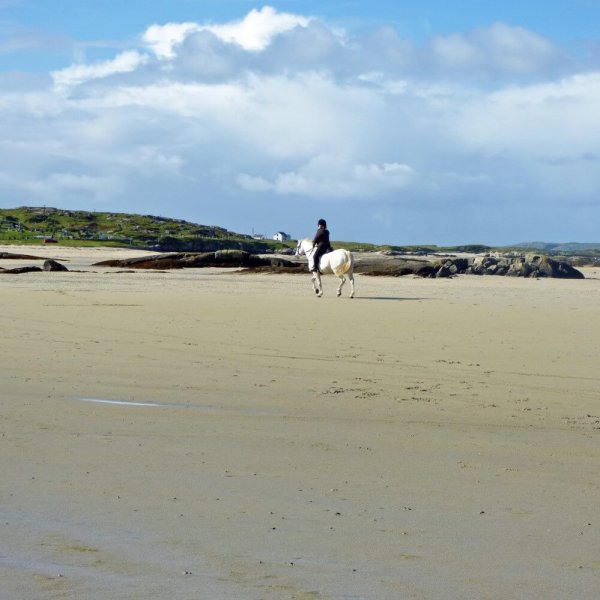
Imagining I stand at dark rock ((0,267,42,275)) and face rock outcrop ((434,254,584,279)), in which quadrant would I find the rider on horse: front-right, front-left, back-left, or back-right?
front-right

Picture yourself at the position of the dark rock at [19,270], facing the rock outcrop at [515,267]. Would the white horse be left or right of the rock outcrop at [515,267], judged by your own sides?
right

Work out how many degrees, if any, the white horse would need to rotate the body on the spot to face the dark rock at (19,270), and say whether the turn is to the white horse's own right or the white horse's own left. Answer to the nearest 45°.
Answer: approximately 45° to the white horse's own right

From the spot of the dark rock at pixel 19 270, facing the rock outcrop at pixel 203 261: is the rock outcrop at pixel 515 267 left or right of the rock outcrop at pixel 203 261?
right

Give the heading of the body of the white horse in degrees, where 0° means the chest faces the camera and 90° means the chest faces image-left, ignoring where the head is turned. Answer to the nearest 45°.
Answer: approximately 90°

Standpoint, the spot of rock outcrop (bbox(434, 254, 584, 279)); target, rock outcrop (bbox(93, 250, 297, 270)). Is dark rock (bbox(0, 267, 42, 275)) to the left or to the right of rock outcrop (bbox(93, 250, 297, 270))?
left

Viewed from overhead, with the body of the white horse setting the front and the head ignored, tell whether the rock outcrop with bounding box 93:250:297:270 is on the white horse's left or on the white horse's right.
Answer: on the white horse's right

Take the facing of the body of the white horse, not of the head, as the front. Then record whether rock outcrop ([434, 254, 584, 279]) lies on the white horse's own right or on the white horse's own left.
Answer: on the white horse's own right

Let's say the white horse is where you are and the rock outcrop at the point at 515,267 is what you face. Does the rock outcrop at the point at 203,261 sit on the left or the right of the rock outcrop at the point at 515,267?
left
